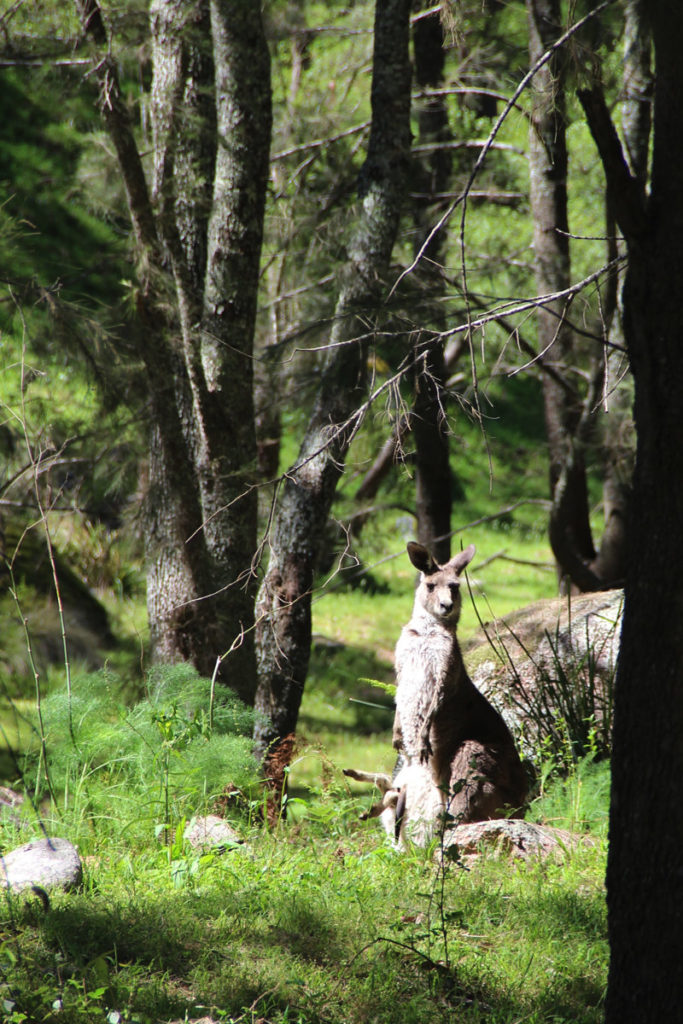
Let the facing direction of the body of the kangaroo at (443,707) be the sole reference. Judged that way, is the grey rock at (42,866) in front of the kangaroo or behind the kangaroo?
in front

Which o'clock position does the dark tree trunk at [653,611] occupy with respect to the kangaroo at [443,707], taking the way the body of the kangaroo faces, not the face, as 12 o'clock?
The dark tree trunk is roughly at 10 o'clock from the kangaroo.

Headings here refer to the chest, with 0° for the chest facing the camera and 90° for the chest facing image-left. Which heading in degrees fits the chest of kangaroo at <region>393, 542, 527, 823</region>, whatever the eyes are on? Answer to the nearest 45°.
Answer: approximately 45°

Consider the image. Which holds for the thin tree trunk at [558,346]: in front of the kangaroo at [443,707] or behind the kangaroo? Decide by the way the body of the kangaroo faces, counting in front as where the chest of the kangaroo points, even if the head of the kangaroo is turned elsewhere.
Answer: behind

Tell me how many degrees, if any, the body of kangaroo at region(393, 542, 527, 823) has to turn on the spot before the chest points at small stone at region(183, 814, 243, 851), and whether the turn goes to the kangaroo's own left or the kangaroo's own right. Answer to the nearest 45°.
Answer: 0° — it already faces it

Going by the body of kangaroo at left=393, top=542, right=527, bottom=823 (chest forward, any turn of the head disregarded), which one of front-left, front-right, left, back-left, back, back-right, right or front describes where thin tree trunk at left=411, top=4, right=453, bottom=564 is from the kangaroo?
back-right

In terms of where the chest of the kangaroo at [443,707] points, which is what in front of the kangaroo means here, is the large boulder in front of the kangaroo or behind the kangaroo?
behind

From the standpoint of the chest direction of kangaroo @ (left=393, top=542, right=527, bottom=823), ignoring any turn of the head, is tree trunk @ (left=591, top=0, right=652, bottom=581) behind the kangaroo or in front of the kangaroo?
behind

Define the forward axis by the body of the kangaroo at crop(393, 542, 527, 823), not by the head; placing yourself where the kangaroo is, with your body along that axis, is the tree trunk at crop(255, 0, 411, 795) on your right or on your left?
on your right

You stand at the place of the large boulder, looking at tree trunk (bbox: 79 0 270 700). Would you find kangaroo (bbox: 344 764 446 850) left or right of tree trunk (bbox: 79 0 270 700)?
left
